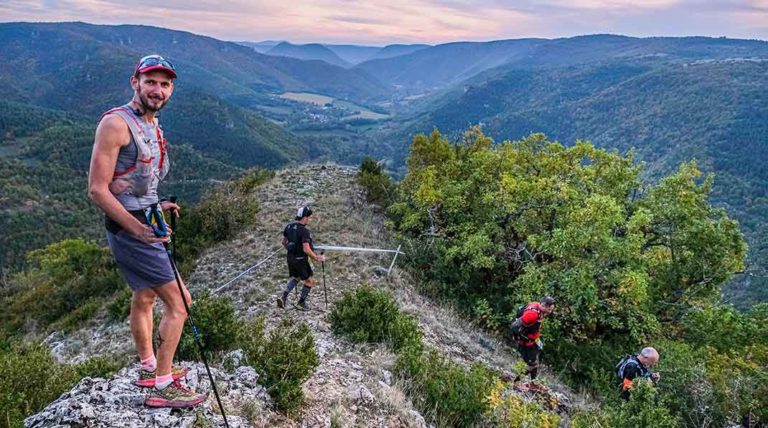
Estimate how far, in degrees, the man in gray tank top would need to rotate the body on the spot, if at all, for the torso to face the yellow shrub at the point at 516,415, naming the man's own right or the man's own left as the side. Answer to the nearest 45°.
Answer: approximately 45° to the man's own left

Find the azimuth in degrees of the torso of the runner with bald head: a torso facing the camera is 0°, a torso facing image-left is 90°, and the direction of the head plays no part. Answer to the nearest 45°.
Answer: approximately 270°

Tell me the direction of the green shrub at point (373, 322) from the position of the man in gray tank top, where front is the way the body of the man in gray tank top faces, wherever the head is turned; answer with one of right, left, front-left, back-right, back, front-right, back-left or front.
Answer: left

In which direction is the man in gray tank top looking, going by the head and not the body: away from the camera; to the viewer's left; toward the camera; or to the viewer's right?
toward the camera

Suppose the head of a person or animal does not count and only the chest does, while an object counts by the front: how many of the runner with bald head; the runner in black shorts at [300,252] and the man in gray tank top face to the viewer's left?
0

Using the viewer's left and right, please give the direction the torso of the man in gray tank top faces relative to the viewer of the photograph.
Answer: facing the viewer and to the right of the viewer
